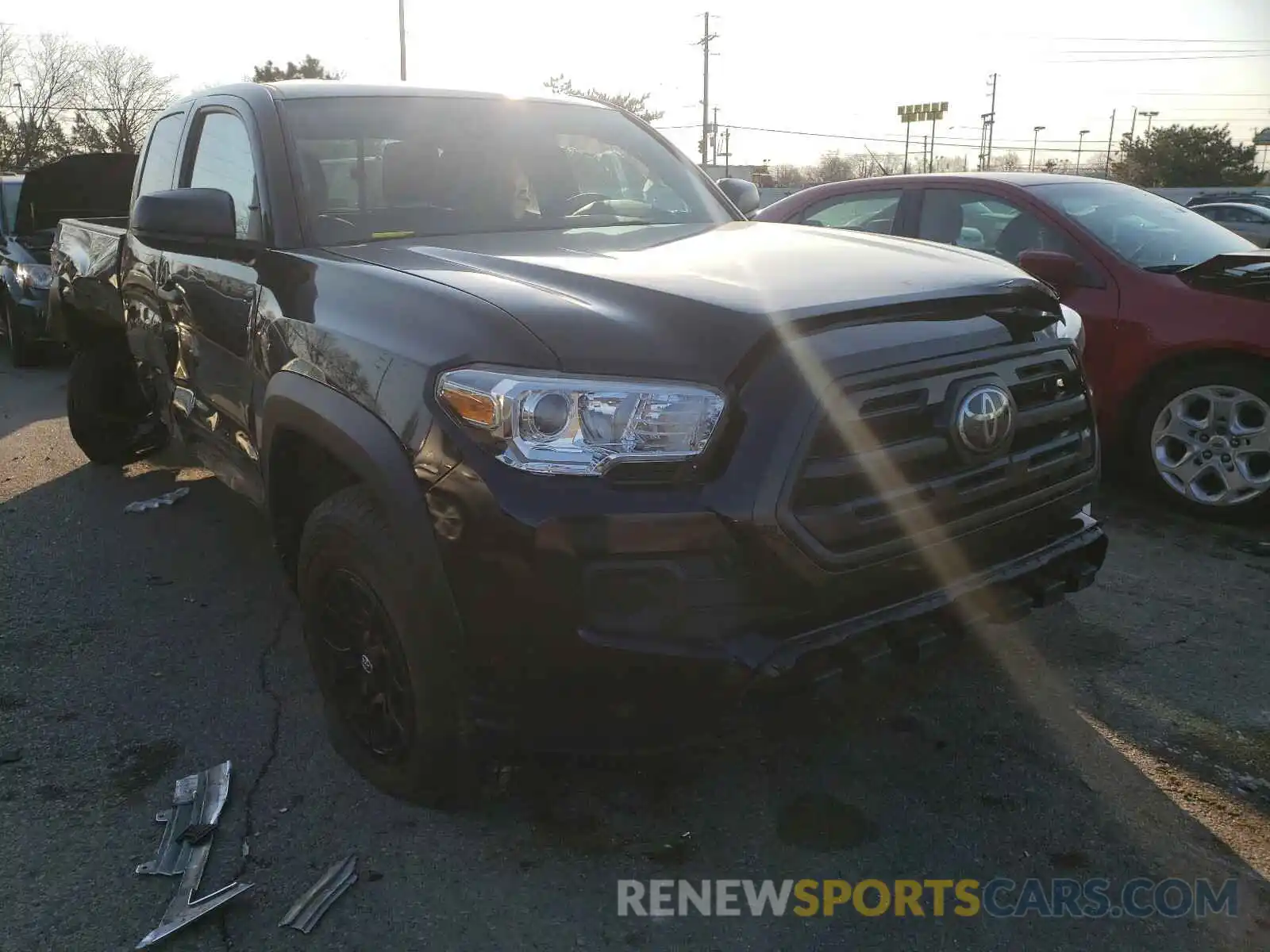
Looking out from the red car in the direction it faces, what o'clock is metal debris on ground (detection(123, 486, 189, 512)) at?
The metal debris on ground is roughly at 4 o'clock from the red car.

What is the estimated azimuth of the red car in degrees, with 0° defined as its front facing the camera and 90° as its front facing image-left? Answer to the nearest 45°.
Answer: approximately 315°

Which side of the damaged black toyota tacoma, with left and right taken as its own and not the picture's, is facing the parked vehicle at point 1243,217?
left

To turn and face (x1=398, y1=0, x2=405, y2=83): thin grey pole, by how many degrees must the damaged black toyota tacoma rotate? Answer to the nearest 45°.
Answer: approximately 135° to its left

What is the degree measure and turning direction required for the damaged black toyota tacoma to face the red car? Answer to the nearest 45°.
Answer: approximately 90° to its left

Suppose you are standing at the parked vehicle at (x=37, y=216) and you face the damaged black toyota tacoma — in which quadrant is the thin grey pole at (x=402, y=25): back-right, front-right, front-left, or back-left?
back-left

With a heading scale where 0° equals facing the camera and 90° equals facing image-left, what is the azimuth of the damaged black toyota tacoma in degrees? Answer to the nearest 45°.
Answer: approximately 315°
